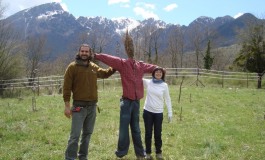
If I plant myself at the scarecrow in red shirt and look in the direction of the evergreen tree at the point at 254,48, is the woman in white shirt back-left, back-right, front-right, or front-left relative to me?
front-right

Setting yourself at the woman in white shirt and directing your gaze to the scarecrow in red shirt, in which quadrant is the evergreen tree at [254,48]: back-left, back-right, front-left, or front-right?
back-right

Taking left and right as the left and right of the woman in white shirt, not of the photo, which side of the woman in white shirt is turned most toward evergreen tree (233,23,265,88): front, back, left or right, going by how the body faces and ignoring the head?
back

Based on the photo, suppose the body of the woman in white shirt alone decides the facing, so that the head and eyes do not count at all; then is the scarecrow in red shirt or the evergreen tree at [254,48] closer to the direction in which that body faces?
the scarecrow in red shirt

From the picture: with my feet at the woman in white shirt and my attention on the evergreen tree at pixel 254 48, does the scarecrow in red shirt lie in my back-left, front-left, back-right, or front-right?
back-left

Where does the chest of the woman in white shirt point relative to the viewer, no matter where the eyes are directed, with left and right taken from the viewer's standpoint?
facing the viewer
